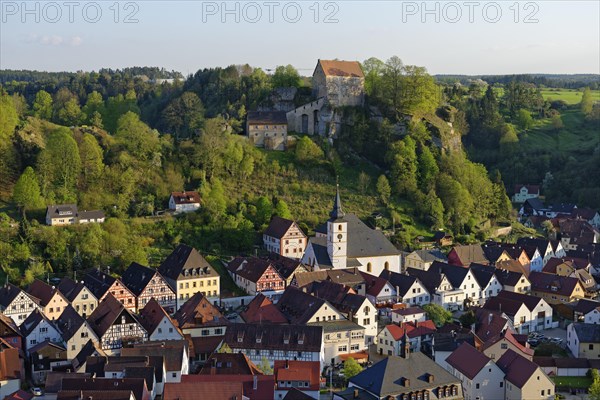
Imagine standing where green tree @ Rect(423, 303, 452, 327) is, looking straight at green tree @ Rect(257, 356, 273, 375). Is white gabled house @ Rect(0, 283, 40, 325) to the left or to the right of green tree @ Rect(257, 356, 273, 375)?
right

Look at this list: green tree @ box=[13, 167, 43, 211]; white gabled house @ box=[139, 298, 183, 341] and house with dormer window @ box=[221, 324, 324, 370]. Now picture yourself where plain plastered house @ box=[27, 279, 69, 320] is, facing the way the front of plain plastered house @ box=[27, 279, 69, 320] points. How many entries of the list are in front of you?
2

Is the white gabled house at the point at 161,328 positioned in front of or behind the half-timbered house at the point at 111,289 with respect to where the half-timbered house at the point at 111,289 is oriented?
in front

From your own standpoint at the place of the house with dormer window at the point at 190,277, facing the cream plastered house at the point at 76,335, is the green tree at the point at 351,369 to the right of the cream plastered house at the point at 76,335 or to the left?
left

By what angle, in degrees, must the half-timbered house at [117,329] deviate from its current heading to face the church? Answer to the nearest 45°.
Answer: approximately 90° to its left

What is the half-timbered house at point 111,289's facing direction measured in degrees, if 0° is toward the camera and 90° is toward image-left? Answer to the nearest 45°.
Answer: approximately 315°

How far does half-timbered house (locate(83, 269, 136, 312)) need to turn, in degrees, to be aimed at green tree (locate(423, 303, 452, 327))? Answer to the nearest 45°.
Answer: approximately 45° to its left

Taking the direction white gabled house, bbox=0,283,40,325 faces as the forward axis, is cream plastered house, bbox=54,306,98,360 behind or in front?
in front

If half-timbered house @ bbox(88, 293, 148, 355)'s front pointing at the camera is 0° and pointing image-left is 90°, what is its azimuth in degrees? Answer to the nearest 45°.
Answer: approximately 315°

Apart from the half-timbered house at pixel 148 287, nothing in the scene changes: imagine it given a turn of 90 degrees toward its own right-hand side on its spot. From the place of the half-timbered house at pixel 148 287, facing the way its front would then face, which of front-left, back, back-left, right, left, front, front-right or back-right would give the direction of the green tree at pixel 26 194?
right
